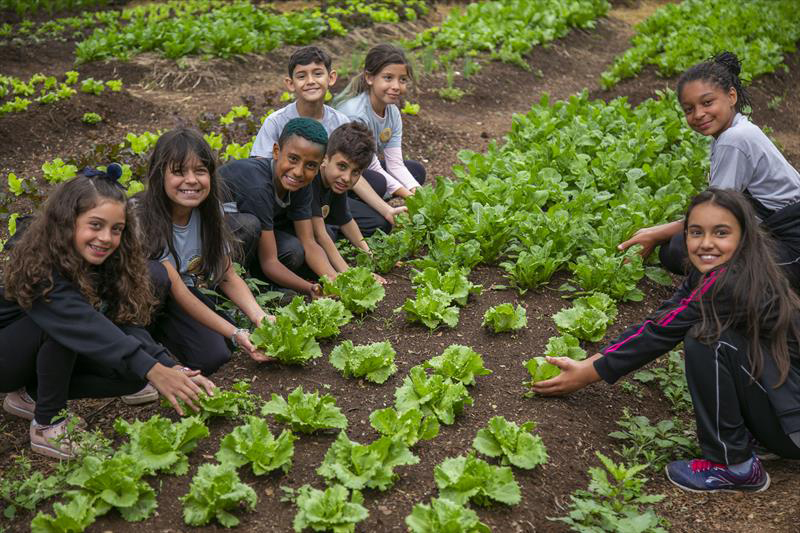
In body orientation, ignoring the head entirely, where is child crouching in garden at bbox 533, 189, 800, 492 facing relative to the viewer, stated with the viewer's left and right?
facing to the left of the viewer

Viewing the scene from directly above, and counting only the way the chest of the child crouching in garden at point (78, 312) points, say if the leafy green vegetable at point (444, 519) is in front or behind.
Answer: in front

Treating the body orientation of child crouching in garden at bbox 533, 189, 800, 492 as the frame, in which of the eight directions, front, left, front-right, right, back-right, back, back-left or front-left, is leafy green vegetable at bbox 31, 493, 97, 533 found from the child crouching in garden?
front-left

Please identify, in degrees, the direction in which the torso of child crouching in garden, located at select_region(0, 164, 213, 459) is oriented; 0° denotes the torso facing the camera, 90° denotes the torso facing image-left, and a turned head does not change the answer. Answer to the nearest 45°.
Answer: approximately 315°

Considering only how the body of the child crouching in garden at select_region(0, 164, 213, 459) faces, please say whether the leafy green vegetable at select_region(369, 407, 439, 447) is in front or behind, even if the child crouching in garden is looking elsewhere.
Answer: in front

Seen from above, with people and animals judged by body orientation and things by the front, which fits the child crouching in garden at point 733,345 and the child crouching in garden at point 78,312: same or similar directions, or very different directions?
very different directions

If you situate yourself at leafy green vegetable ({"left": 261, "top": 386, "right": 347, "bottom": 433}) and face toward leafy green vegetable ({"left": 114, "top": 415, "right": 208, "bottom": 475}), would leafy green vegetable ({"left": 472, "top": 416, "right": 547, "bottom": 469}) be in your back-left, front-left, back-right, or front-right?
back-left

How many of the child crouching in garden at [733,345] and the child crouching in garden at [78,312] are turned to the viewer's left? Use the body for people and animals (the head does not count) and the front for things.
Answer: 1

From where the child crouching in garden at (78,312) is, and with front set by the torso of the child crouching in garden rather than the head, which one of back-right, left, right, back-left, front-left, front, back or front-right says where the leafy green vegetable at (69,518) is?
front-right
